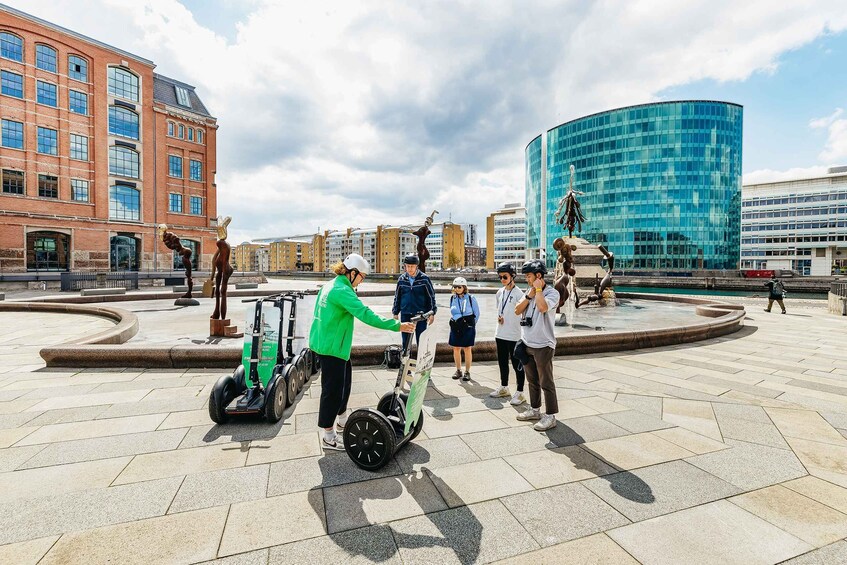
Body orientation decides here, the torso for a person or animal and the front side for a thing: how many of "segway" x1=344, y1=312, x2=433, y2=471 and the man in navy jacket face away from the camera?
0

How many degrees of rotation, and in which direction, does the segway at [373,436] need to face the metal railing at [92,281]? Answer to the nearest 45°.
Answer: approximately 180°

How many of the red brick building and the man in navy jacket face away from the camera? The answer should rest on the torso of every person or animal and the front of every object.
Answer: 0

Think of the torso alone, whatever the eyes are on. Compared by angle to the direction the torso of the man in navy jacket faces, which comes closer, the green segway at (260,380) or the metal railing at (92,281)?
the green segway

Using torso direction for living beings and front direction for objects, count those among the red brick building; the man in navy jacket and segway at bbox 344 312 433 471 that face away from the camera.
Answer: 0

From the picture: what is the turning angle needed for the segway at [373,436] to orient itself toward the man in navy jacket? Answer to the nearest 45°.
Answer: approximately 135° to its left

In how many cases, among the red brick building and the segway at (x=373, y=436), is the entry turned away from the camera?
0

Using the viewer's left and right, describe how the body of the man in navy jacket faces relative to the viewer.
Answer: facing the viewer

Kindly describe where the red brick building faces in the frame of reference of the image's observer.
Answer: facing the viewer and to the right of the viewer

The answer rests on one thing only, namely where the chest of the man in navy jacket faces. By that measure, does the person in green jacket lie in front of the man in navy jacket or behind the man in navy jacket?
in front

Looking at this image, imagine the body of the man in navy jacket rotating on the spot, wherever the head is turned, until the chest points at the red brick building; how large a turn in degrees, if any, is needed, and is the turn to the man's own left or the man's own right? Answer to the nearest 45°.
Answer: approximately 135° to the man's own right

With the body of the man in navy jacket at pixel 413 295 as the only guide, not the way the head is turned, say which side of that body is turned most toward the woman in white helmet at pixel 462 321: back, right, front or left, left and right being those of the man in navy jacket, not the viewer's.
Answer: left

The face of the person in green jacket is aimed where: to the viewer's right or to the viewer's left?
to the viewer's right

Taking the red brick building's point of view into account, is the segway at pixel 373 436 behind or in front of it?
in front

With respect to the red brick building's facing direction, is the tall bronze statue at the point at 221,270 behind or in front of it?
in front
